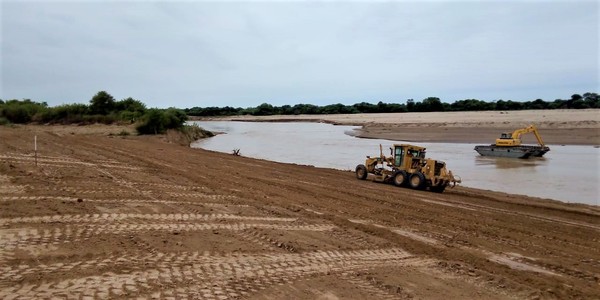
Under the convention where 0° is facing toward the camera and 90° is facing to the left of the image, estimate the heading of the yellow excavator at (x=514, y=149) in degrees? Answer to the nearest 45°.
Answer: approximately 270°

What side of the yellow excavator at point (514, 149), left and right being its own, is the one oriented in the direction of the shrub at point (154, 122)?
back

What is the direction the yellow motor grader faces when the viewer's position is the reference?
facing away from the viewer and to the left of the viewer

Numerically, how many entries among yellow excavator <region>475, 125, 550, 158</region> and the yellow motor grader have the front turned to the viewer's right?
1

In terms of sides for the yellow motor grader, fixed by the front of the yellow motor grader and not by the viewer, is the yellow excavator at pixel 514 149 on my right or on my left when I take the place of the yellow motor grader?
on my right
